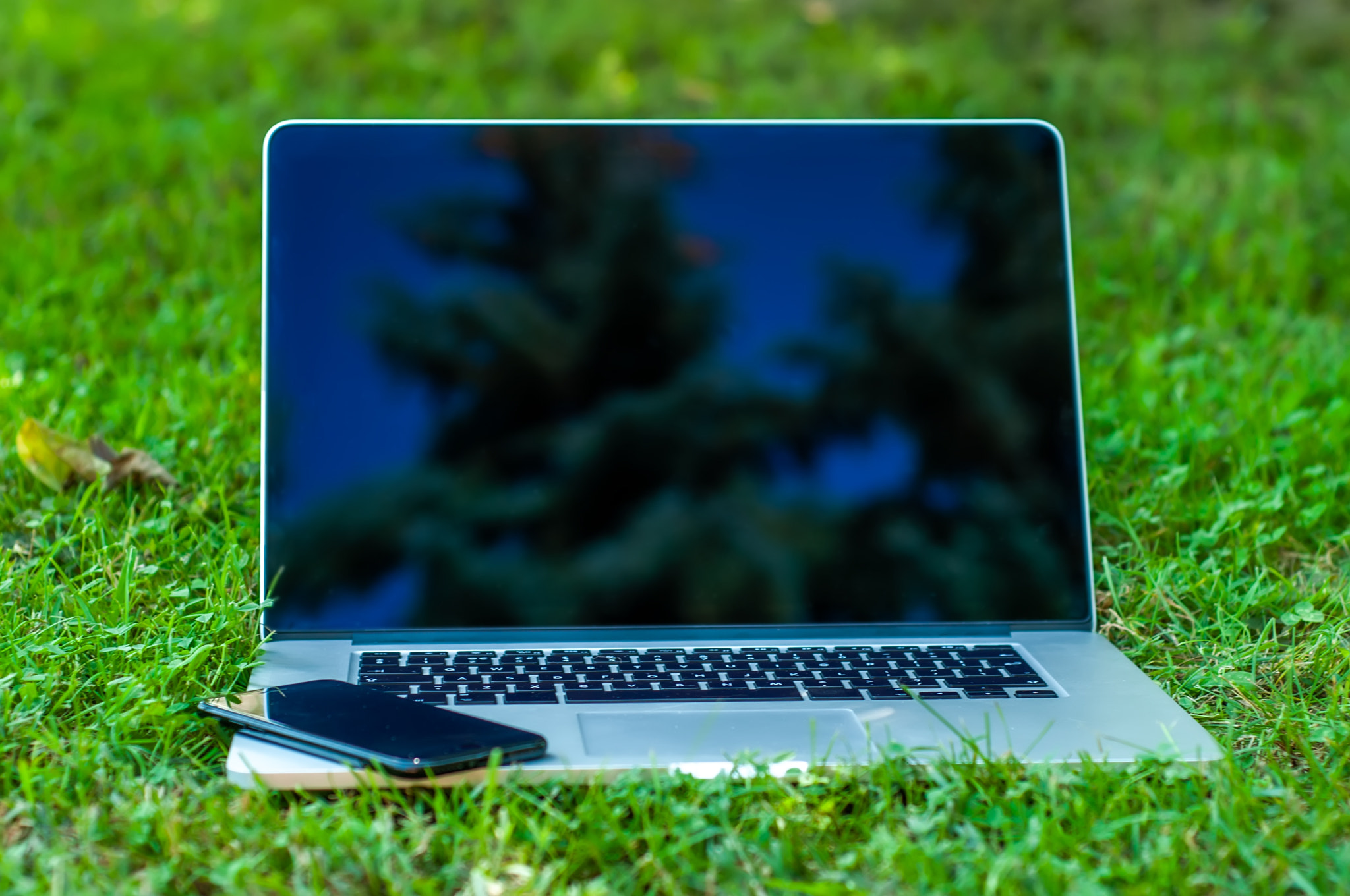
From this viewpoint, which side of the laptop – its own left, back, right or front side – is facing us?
front
